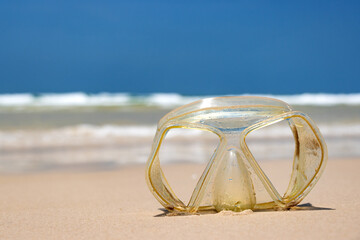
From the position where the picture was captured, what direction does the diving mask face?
facing the viewer
